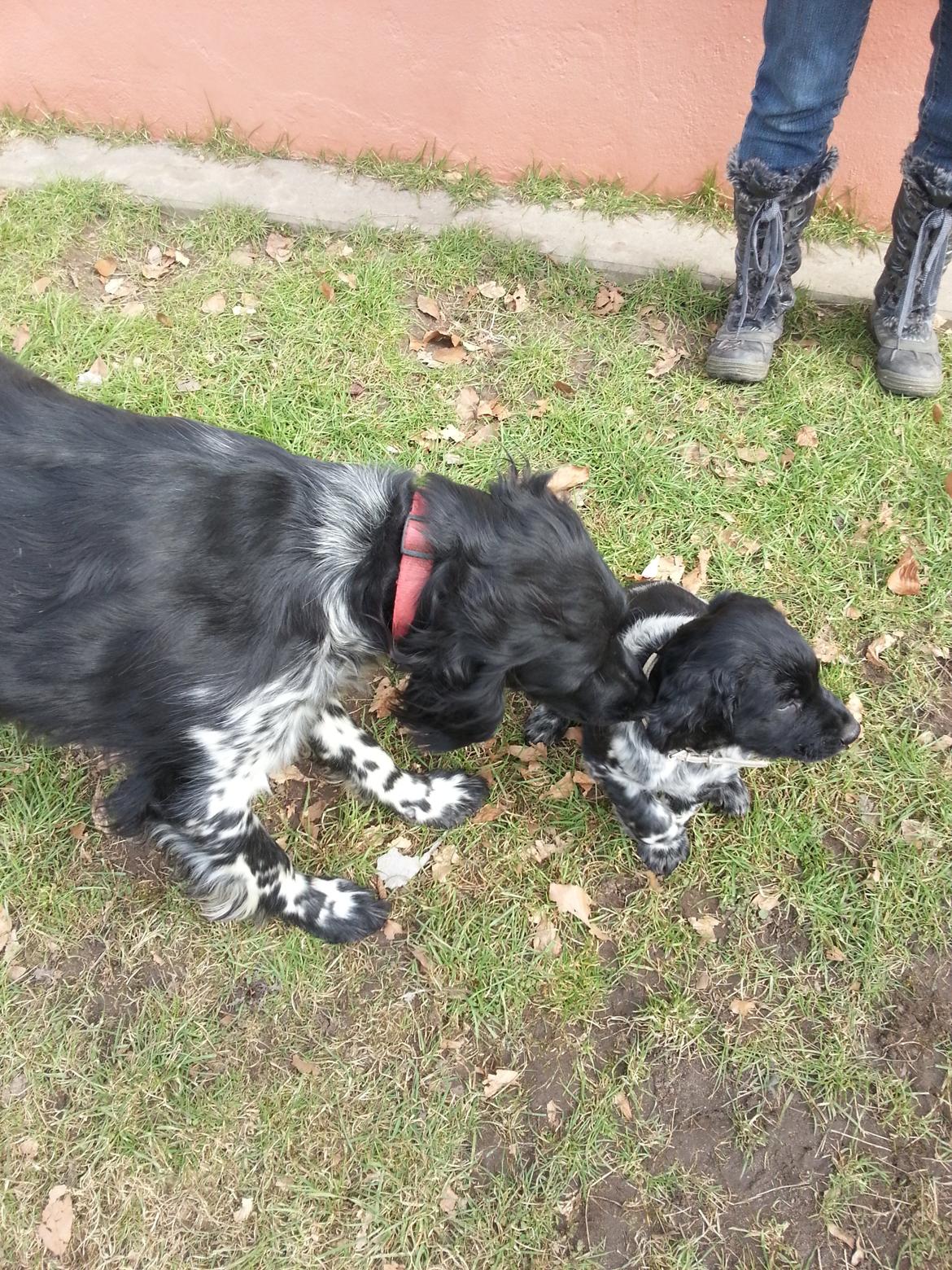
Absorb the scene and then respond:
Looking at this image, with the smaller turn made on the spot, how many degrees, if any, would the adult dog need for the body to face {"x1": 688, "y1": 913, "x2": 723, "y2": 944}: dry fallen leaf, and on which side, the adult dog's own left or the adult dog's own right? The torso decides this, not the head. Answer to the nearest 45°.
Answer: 0° — it already faces it

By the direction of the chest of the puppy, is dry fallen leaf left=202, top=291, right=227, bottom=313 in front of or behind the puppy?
behind

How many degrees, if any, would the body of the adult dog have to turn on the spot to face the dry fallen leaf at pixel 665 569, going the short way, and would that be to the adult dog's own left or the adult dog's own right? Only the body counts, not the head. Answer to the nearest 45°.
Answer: approximately 45° to the adult dog's own left

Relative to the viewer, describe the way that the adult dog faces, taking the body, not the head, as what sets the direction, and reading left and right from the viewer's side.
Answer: facing to the right of the viewer

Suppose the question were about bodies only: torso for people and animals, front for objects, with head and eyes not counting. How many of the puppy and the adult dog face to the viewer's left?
0

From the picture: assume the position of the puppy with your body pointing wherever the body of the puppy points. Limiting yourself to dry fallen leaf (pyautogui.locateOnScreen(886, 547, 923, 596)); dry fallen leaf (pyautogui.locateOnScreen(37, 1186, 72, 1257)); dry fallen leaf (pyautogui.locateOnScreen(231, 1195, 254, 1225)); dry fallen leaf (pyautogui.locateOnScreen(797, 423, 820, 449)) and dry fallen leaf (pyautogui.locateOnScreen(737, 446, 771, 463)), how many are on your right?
2

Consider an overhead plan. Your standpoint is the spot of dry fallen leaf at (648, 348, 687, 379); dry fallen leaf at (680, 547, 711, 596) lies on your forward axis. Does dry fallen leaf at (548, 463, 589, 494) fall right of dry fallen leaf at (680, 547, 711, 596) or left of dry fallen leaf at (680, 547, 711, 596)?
right

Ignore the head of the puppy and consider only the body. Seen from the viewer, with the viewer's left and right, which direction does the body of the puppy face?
facing the viewer and to the right of the viewer

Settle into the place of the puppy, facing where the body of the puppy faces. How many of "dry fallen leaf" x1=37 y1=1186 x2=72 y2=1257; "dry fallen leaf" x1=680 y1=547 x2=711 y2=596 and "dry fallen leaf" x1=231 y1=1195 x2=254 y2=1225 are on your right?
2
